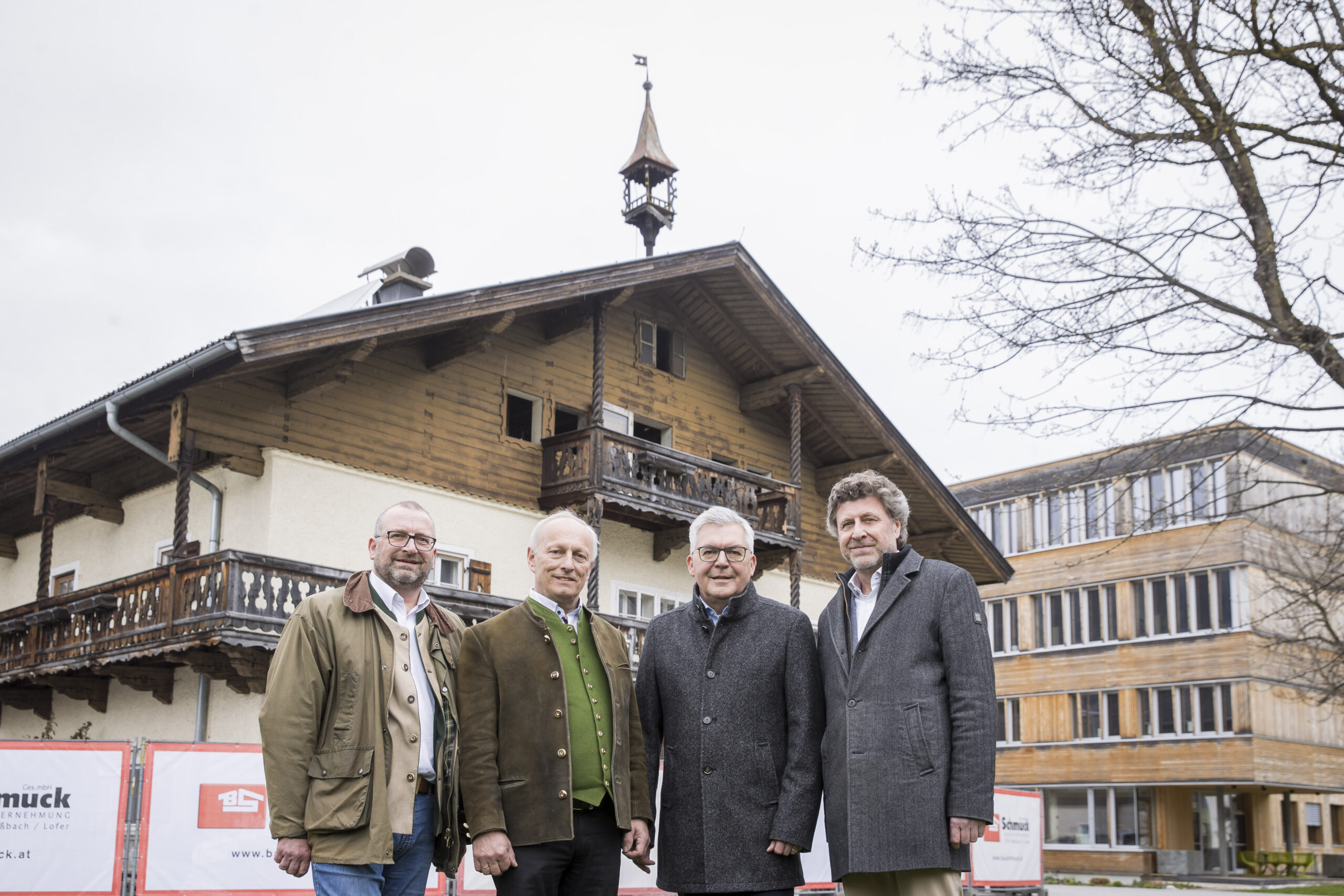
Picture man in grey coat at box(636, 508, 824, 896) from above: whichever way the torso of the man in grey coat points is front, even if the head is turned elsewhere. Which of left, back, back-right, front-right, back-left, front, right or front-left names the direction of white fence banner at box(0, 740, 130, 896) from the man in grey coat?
back-right

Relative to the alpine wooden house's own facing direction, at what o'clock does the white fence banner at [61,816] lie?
The white fence banner is roughly at 2 o'clock from the alpine wooden house.

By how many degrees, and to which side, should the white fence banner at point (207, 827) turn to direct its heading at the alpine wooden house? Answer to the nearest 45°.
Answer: approximately 180°

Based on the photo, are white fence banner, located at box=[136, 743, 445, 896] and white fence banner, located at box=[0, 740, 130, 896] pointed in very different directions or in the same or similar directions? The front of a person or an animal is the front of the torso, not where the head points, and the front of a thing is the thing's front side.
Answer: same or similar directions

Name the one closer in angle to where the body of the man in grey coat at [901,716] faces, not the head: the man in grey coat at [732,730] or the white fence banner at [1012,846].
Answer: the man in grey coat

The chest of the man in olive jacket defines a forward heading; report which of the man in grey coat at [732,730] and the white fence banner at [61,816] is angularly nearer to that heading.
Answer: the man in grey coat

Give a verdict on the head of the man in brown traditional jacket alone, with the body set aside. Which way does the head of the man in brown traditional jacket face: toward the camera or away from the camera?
toward the camera

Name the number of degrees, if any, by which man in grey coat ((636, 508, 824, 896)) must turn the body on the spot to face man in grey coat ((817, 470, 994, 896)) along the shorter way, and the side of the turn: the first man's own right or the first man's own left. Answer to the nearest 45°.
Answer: approximately 45° to the first man's own left

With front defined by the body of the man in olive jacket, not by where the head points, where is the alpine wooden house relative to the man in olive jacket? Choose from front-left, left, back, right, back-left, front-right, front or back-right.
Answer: back-left

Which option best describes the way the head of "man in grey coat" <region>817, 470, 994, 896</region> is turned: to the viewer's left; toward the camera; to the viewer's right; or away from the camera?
toward the camera

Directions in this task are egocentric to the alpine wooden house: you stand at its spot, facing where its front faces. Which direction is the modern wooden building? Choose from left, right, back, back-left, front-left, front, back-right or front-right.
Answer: left

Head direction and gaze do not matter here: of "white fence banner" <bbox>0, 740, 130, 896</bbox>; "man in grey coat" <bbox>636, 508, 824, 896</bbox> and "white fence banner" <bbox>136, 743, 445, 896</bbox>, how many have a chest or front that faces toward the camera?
3

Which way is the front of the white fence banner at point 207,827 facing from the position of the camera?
facing the viewer

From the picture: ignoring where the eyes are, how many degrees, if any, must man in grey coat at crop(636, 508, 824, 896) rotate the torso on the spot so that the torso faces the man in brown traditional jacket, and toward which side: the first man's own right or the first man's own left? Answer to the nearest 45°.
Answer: approximately 90° to the first man's own right

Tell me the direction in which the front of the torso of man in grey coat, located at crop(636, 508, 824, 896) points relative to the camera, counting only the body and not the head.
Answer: toward the camera

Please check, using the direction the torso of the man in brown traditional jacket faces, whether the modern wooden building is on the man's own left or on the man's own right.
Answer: on the man's own left

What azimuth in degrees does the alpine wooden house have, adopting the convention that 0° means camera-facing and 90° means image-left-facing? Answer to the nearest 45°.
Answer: approximately 315°

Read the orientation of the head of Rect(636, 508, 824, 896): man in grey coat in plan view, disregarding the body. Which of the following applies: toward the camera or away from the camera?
toward the camera
